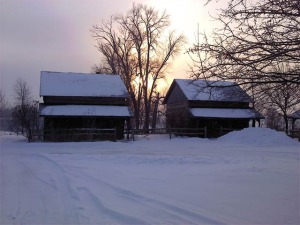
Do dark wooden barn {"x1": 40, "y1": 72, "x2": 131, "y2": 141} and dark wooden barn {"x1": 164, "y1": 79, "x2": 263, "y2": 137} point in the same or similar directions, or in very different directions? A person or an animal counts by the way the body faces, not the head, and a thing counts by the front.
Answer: same or similar directions

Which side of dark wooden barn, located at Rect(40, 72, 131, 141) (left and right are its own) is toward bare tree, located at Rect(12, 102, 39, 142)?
right

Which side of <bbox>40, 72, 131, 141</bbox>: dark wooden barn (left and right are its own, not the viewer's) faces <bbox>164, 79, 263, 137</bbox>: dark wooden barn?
left

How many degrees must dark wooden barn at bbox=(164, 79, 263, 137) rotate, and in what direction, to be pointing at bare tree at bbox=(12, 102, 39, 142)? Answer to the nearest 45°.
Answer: approximately 90° to its right

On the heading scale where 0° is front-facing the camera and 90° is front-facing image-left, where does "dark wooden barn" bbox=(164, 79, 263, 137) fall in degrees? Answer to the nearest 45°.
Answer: approximately 315°

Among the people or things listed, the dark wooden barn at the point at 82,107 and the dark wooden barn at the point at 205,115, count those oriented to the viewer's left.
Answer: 0

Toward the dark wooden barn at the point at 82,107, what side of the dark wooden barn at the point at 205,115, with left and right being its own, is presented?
right

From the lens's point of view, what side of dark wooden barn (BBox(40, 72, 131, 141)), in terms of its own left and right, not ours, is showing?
front
